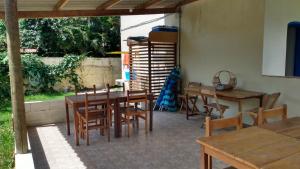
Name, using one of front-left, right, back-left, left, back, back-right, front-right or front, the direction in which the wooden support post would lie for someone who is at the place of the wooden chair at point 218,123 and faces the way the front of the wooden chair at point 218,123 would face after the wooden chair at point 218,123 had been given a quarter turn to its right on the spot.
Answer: front-right

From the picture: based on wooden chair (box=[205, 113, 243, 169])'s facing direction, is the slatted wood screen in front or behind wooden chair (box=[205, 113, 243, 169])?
behind

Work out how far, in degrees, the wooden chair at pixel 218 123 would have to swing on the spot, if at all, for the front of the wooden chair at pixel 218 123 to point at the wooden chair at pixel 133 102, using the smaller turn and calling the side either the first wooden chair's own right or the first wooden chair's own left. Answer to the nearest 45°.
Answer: approximately 180°

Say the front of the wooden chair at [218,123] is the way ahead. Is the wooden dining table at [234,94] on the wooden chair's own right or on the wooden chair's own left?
on the wooden chair's own left

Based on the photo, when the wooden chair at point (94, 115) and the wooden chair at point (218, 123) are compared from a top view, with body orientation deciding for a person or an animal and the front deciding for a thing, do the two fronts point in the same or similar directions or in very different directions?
very different directions

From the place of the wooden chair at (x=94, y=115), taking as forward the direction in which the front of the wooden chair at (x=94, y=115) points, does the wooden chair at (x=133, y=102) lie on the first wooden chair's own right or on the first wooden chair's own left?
on the first wooden chair's own right

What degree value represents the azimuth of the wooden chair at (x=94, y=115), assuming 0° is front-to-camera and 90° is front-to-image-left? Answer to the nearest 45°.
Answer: approximately 135°

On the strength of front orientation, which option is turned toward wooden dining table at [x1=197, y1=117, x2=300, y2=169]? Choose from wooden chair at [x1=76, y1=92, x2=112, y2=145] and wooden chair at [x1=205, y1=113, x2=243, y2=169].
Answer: wooden chair at [x1=205, y1=113, x2=243, y2=169]

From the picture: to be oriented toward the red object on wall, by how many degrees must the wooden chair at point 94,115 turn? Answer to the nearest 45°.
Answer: approximately 45° to its right

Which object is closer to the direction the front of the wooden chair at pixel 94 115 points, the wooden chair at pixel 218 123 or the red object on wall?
the red object on wall

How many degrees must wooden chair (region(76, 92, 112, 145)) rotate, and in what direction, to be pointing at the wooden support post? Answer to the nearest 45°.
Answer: approximately 90° to its left
